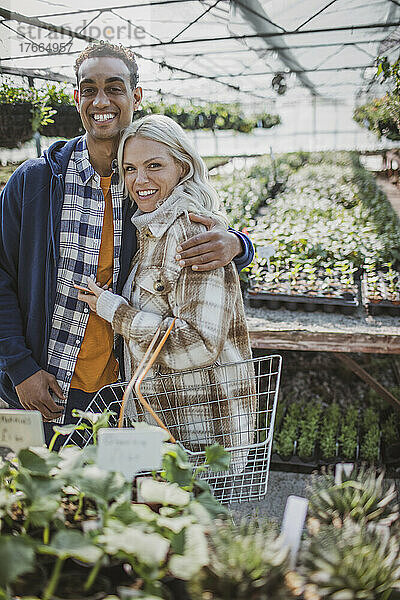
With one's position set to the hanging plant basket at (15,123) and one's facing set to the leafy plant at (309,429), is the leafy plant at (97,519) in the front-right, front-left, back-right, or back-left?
front-right

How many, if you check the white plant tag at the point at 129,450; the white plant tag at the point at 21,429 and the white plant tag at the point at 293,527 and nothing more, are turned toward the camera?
3

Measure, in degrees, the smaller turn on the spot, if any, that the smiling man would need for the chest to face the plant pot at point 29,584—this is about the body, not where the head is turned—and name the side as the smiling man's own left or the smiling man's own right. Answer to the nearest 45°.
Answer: approximately 45° to the smiling man's own right

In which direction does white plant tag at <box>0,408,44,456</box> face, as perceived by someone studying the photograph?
facing the viewer

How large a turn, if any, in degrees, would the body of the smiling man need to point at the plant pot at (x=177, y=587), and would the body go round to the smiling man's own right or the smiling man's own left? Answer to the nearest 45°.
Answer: approximately 45° to the smiling man's own right

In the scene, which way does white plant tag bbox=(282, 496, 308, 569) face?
toward the camera

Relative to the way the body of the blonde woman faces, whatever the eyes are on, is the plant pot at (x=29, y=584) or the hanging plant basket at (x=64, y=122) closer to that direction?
the plant pot

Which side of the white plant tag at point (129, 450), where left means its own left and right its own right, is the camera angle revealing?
front

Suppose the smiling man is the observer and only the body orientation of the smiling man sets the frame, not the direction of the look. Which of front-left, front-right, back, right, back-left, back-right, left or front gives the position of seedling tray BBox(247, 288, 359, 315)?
left

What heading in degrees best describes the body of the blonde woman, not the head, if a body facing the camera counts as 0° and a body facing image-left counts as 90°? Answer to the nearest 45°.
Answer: approximately 45°
